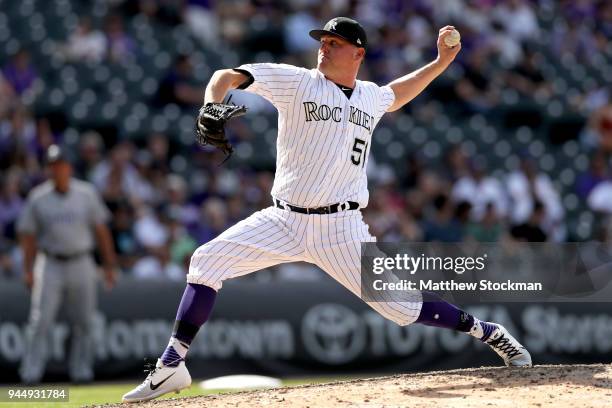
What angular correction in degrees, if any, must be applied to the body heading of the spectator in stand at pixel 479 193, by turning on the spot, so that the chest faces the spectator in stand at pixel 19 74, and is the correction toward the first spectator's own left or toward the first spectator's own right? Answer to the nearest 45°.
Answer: approximately 90° to the first spectator's own right

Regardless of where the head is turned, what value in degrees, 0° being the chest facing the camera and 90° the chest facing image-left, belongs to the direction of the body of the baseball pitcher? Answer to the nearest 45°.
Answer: approximately 0°

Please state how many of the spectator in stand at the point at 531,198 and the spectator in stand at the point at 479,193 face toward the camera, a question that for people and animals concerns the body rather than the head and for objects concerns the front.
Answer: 2
